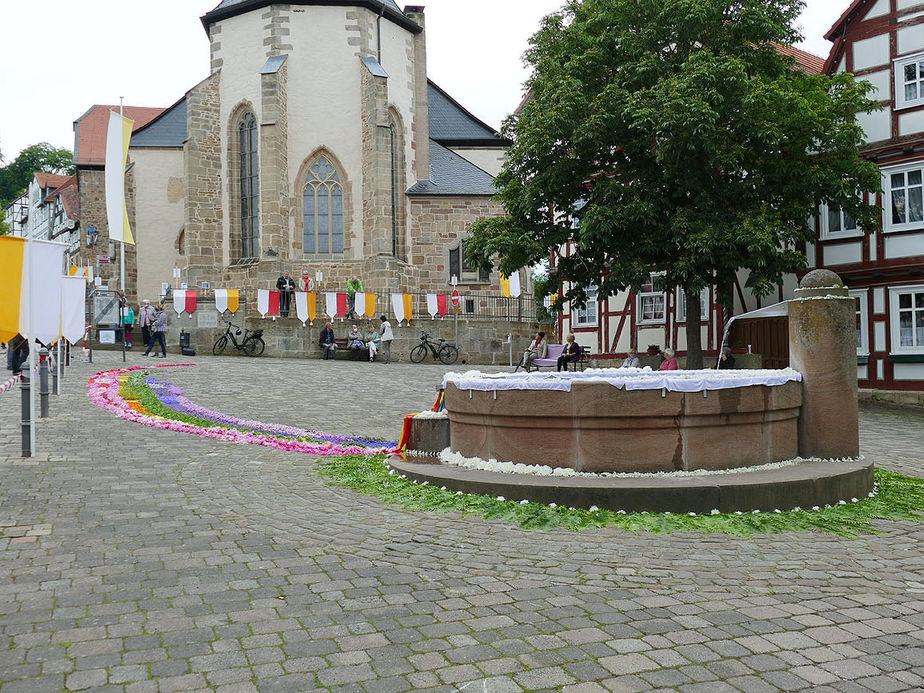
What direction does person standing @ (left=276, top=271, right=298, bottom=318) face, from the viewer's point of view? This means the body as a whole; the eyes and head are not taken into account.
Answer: toward the camera

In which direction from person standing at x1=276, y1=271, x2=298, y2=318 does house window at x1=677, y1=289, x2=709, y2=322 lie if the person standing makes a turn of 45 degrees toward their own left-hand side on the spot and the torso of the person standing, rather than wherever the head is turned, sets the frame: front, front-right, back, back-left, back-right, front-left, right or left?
front

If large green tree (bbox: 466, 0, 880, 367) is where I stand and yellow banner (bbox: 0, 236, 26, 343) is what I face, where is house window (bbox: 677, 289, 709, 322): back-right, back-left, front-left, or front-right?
back-right

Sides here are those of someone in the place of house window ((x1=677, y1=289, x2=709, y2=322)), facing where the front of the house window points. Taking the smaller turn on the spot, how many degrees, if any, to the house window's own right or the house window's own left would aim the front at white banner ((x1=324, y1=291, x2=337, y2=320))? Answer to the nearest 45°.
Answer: approximately 90° to the house window's own right

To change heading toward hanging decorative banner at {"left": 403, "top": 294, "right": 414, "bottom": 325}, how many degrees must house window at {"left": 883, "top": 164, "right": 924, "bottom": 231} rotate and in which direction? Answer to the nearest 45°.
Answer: approximately 45° to its right

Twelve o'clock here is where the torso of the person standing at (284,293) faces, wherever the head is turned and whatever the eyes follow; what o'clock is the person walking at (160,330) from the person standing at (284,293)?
the person walking at (160,330) is roughly at 2 o'clock from the person standing at (284,293).

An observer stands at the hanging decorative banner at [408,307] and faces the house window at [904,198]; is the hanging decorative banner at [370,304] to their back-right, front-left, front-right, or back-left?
back-right

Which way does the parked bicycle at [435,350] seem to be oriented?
to the viewer's left

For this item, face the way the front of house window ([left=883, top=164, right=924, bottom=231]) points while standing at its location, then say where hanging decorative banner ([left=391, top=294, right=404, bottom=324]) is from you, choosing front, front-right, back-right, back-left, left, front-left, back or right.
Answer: front-right

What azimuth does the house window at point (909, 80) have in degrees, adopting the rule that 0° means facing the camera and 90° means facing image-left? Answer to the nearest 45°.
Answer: approximately 45°

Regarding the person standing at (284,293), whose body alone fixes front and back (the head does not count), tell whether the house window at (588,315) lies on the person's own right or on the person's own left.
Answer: on the person's own left

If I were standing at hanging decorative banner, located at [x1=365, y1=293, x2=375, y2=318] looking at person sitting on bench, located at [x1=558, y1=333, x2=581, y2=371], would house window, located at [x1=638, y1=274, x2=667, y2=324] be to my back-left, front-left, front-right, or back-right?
front-left

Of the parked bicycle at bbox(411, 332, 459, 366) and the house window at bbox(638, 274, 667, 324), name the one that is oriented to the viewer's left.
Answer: the parked bicycle

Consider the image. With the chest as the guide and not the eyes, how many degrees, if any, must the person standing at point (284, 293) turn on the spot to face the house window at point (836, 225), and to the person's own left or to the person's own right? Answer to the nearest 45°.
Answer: approximately 45° to the person's own left
